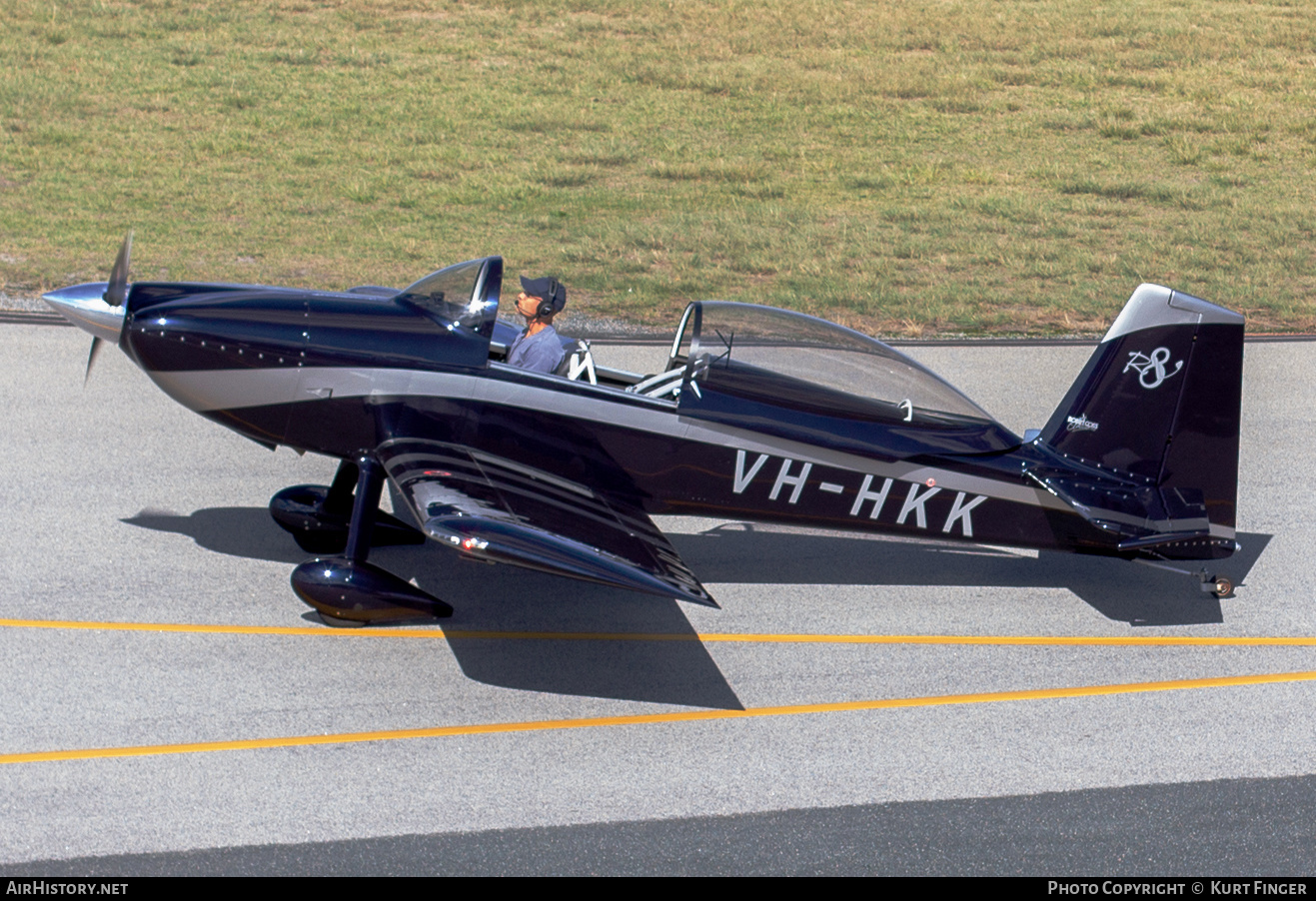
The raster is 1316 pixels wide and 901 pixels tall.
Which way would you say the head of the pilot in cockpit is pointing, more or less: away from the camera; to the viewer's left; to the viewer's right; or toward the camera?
to the viewer's left

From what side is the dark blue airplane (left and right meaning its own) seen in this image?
left

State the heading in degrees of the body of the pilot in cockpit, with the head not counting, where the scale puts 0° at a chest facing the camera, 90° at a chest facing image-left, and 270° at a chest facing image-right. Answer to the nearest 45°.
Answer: approximately 90°
